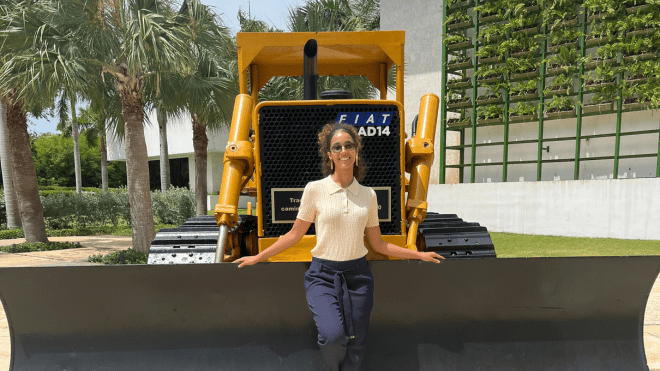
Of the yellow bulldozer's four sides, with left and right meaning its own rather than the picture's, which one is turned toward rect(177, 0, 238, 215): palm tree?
back

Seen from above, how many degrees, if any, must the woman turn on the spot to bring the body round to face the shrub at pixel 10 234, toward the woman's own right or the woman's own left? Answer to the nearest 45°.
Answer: approximately 135° to the woman's own right

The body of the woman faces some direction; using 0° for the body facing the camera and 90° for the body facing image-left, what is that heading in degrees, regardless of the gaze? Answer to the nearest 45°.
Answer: approximately 0°

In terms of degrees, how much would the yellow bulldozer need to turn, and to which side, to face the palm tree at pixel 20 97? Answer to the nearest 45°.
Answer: approximately 135° to its right

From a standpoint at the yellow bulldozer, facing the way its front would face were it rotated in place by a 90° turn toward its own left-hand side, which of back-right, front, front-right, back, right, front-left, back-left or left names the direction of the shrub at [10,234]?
back-left

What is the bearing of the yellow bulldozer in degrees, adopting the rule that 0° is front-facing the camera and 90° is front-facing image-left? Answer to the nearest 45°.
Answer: approximately 0°

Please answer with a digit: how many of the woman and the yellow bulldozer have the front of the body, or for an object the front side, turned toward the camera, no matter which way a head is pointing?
2

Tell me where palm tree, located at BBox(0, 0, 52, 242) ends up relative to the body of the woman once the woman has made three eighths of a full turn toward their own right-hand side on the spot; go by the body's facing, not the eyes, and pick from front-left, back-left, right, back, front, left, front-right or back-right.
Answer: front

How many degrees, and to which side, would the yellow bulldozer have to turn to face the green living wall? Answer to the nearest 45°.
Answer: approximately 135° to its left
